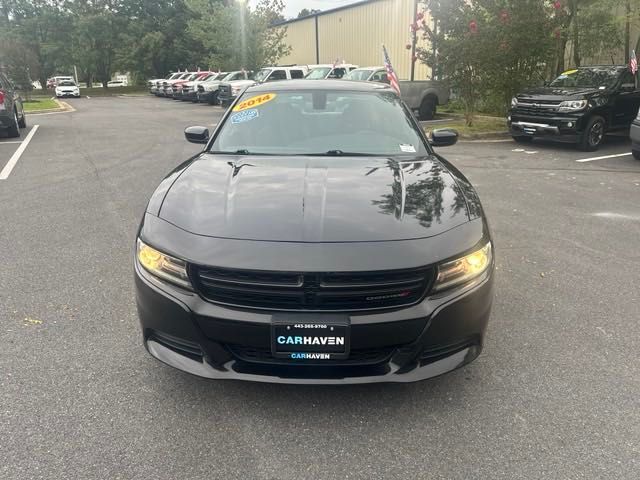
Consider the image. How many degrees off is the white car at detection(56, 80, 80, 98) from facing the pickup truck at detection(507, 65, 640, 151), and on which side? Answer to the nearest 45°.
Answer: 0° — it already faces it

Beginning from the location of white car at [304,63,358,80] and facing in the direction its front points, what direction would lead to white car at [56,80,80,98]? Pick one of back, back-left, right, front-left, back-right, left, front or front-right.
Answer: right

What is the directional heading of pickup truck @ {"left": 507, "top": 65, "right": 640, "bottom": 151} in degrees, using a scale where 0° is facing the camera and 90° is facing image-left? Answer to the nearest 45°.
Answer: approximately 45°

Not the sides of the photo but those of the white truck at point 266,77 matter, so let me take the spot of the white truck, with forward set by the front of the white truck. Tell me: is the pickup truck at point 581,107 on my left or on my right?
on my left

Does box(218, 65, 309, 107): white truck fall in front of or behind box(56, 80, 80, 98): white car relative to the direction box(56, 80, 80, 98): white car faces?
in front

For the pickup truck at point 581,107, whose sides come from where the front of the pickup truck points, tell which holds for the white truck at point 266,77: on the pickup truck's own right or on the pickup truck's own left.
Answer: on the pickup truck's own right

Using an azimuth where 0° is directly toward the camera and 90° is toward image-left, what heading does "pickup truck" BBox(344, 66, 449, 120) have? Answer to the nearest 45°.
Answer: approximately 45°

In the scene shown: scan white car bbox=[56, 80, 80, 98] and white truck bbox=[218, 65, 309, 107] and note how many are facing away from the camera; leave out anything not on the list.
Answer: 0

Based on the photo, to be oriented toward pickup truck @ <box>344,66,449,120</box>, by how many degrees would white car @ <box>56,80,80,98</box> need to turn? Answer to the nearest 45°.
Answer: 0° — it already faces it

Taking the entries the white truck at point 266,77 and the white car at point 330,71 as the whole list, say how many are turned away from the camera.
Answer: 0

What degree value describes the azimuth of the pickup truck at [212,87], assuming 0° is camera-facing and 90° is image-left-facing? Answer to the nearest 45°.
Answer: approximately 45°
